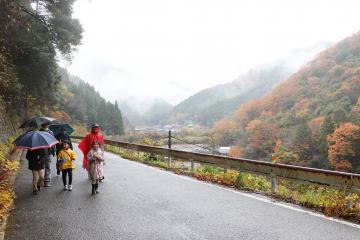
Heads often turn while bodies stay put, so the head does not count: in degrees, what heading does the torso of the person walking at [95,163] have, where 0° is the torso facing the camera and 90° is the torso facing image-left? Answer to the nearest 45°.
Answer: approximately 0°

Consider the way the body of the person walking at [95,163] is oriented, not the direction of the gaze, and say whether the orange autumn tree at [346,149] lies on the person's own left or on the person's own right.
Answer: on the person's own left

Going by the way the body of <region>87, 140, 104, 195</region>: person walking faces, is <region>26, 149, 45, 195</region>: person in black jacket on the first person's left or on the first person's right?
on the first person's right
